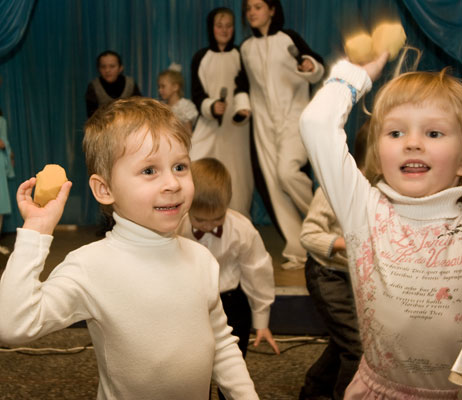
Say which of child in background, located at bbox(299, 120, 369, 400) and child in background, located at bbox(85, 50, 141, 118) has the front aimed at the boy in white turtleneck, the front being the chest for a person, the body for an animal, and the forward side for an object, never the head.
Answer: child in background, located at bbox(85, 50, 141, 118)

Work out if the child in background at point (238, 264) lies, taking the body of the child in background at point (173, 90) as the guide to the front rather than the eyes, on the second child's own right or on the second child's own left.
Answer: on the second child's own left

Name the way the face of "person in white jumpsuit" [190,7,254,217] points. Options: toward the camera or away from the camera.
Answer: toward the camera

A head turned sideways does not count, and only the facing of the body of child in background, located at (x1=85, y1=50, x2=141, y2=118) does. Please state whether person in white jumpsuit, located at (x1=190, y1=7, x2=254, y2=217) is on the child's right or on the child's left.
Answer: on the child's left

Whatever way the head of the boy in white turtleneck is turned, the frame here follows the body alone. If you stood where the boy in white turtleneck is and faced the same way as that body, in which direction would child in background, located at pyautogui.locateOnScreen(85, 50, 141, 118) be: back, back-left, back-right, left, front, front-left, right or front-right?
back-left

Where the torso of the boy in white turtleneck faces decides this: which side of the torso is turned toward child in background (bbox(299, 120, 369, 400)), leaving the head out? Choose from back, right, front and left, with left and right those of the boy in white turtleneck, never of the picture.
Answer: left

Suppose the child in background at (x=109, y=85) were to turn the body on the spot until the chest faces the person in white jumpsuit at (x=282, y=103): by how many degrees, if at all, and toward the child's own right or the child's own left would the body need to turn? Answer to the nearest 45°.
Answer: approximately 45° to the child's own left

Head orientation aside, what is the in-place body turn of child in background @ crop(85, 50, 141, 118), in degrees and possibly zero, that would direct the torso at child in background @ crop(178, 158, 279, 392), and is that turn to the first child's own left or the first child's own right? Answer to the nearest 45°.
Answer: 0° — they already face them

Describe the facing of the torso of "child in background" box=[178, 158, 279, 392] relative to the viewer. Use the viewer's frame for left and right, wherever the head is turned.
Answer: facing the viewer and to the left of the viewer

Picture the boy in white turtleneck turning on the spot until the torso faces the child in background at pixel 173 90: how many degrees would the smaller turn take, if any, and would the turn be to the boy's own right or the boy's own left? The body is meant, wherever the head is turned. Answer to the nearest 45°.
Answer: approximately 135° to the boy's own left

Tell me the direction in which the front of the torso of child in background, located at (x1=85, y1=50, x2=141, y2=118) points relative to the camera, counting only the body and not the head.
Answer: toward the camera

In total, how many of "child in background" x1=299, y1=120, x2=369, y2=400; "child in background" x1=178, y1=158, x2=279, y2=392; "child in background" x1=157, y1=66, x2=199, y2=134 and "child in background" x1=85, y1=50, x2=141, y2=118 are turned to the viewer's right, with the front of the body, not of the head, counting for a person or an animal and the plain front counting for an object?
1
